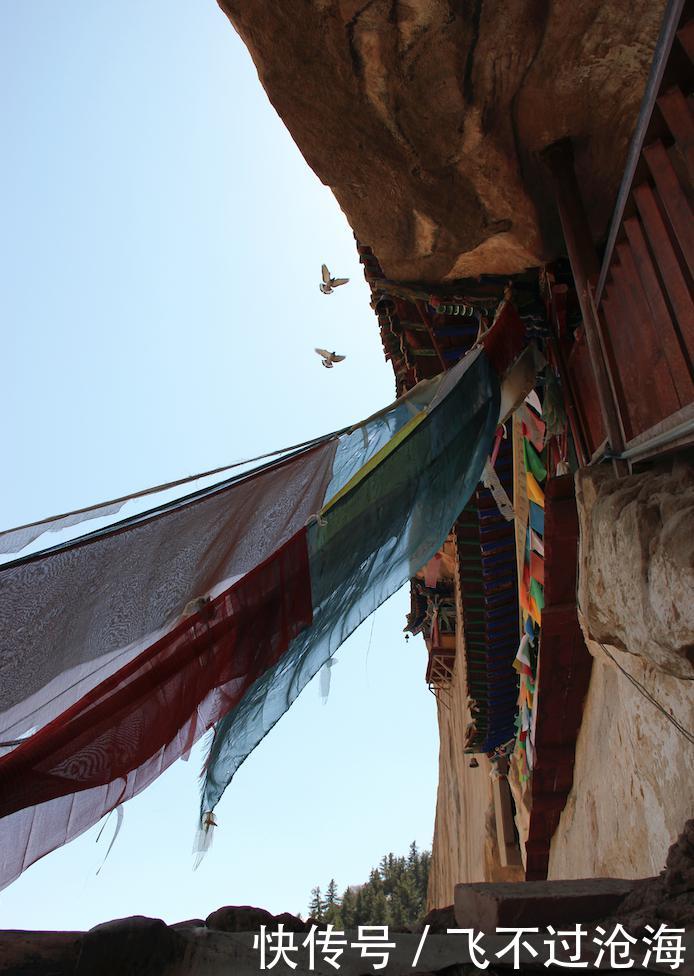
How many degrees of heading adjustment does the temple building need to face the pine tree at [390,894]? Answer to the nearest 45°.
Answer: approximately 90° to its right

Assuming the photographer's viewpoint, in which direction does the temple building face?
facing to the left of the viewer
